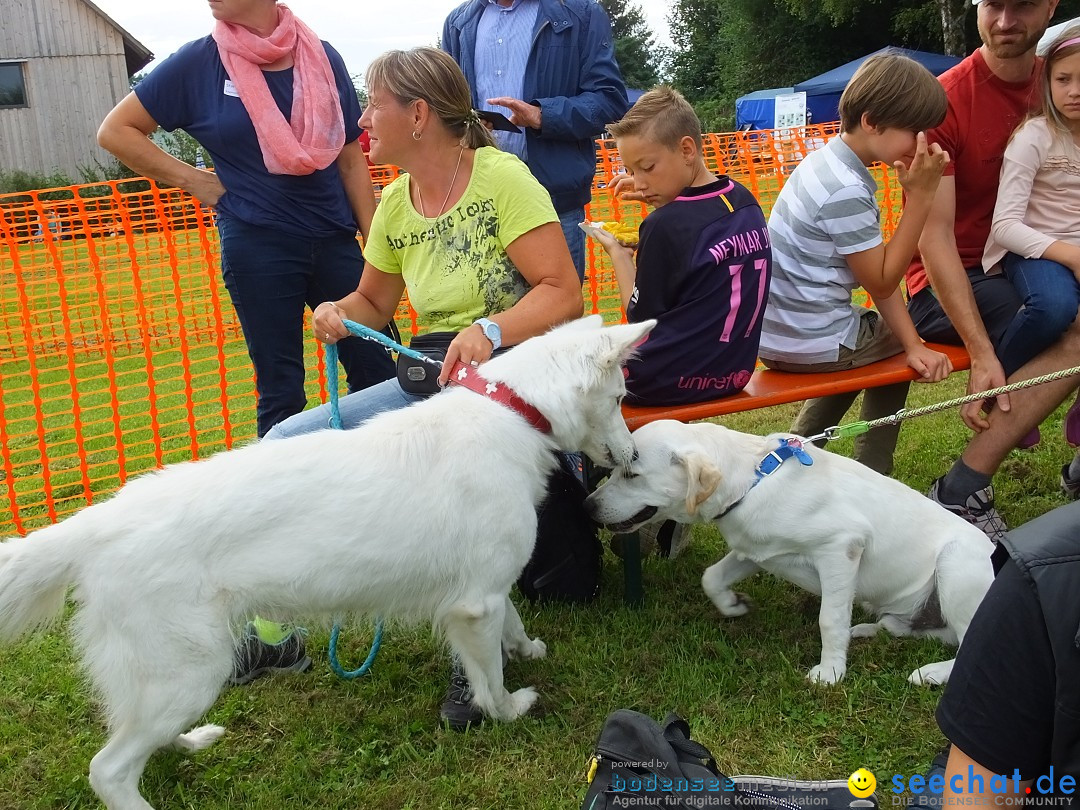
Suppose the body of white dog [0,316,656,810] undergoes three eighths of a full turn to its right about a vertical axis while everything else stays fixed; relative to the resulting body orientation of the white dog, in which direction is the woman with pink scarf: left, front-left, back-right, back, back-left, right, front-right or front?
back-right

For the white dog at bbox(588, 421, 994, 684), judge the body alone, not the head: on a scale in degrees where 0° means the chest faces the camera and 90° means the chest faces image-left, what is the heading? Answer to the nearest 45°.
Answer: approximately 90°

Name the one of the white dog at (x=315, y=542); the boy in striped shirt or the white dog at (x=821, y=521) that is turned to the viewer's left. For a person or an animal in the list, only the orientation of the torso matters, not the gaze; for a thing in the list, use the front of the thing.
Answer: the white dog at (x=821, y=521)

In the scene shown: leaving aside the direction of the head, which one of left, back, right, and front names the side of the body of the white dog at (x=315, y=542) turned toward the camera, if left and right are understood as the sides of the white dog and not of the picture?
right

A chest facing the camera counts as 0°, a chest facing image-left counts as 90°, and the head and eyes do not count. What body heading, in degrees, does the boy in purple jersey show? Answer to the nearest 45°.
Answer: approximately 135°

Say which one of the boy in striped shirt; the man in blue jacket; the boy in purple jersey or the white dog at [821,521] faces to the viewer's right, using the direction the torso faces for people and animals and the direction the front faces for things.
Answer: the boy in striped shirt

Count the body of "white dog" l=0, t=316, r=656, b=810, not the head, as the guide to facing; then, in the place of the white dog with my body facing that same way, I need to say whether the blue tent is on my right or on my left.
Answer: on my left

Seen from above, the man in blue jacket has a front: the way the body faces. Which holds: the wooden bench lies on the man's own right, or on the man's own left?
on the man's own left

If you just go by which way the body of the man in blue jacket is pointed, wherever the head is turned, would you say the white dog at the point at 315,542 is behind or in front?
in front

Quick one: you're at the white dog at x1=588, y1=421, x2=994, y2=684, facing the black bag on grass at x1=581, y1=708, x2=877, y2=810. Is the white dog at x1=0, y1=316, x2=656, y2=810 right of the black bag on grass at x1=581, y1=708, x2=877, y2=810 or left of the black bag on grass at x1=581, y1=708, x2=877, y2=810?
right

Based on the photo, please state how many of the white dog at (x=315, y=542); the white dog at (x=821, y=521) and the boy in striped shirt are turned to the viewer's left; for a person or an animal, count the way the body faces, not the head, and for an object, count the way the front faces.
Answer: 1

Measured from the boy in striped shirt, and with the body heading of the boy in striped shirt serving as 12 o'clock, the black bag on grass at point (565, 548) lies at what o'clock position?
The black bag on grass is roughly at 5 o'clock from the boy in striped shirt.
